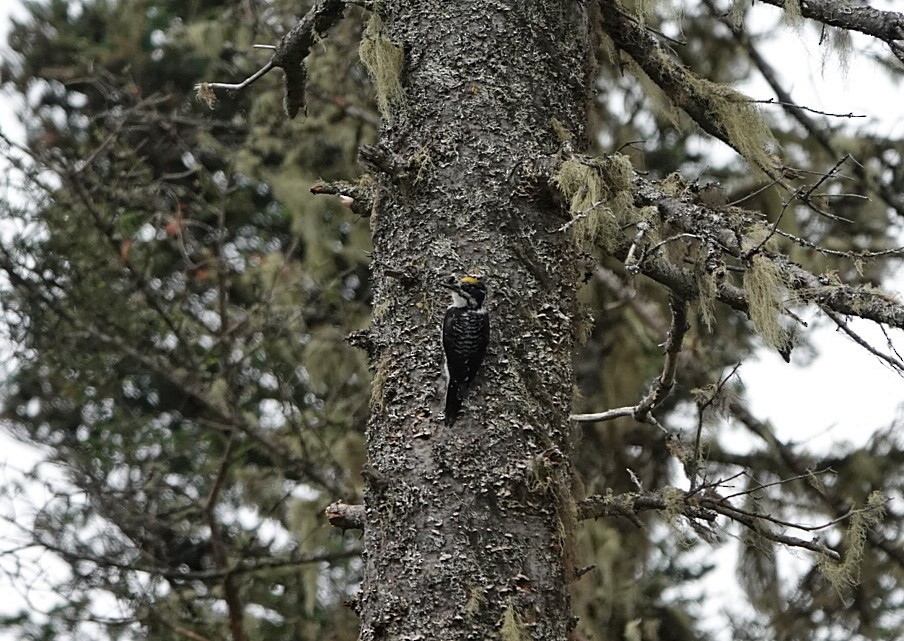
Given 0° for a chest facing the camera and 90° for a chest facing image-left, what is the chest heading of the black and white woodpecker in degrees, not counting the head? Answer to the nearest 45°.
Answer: approximately 135°
